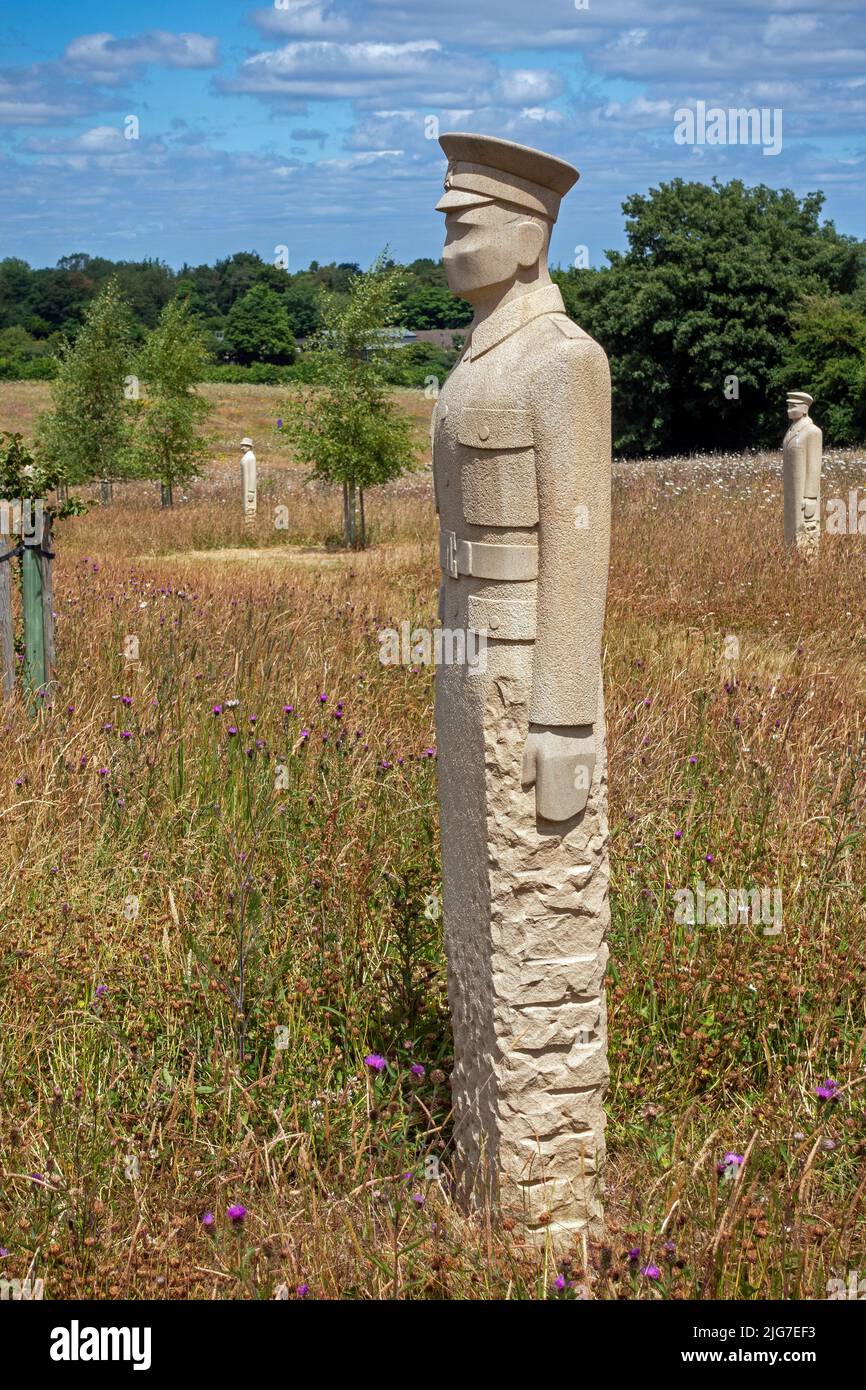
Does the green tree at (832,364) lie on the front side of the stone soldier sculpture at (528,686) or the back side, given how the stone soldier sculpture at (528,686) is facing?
on the back side

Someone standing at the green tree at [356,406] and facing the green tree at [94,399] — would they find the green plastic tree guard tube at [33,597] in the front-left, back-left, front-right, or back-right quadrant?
back-left

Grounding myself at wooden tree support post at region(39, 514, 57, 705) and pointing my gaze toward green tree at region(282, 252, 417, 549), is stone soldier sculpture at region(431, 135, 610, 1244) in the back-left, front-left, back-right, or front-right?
back-right

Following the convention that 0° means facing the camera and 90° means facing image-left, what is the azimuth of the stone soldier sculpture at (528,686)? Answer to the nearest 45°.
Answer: approximately 45°

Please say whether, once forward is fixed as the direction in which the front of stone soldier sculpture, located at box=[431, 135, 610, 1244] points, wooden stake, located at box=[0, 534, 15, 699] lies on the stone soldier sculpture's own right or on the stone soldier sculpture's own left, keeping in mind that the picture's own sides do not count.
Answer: on the stone soldier sculpture's own right

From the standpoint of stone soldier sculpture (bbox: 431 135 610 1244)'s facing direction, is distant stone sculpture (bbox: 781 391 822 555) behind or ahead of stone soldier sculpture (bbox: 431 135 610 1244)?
behind
